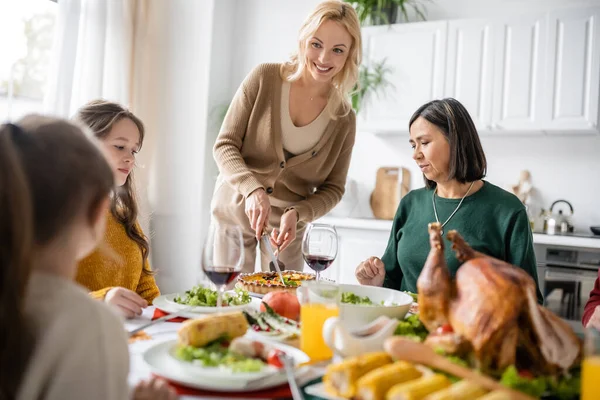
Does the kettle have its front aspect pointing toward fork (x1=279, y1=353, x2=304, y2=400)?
no

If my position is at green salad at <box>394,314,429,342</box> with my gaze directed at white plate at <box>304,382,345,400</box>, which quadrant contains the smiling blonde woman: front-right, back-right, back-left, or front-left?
back-right

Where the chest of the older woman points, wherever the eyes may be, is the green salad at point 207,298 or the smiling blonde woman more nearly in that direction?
the green salad

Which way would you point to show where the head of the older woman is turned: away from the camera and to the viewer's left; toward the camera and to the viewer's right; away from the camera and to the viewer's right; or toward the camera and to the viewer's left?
toward the camera and to the viewer's left

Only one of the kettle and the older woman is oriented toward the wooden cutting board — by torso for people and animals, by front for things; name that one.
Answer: the kettle

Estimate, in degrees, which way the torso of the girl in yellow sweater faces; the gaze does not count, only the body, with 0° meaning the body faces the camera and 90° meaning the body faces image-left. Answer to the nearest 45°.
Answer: approximately 315°

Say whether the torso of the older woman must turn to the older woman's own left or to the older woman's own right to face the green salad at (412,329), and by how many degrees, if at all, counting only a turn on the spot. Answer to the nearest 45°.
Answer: approximately 45° to the older woman's own left

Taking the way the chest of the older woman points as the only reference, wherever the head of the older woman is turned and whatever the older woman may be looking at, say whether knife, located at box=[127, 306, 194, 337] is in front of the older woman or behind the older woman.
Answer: in front

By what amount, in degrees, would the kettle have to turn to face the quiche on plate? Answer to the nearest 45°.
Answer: approximately 90° to its left

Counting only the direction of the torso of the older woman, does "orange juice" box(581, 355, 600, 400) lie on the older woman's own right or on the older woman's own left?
on the older woman's own left

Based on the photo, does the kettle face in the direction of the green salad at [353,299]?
no

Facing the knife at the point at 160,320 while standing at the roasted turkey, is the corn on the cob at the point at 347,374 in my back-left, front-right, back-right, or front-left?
front-left

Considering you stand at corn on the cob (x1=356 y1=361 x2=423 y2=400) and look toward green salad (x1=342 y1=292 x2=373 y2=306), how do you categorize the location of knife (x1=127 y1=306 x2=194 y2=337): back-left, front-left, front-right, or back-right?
front-left

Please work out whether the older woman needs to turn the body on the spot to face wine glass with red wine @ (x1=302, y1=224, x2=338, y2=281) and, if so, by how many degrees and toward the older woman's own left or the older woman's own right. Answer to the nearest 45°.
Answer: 0° — they already face it

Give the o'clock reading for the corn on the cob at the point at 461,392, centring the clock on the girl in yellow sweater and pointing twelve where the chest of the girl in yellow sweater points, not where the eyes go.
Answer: The corn on the cob is roughly at 1 o'clock from the girl in yellow sweater.
